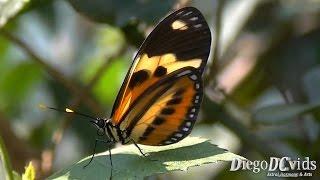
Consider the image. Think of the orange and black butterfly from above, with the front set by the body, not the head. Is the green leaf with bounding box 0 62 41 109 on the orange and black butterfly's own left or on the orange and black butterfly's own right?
on the orange and black butterfly's own right

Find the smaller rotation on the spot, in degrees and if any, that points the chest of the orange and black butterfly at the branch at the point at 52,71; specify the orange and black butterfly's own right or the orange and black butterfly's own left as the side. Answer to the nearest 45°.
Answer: approximately 45° to the orange and black butterfly's own right

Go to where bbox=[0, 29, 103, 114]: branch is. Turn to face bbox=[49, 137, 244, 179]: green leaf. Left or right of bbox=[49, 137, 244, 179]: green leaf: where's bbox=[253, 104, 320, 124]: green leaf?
left

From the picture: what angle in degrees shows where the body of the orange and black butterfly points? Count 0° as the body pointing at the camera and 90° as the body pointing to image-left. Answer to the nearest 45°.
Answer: approximately 90°
